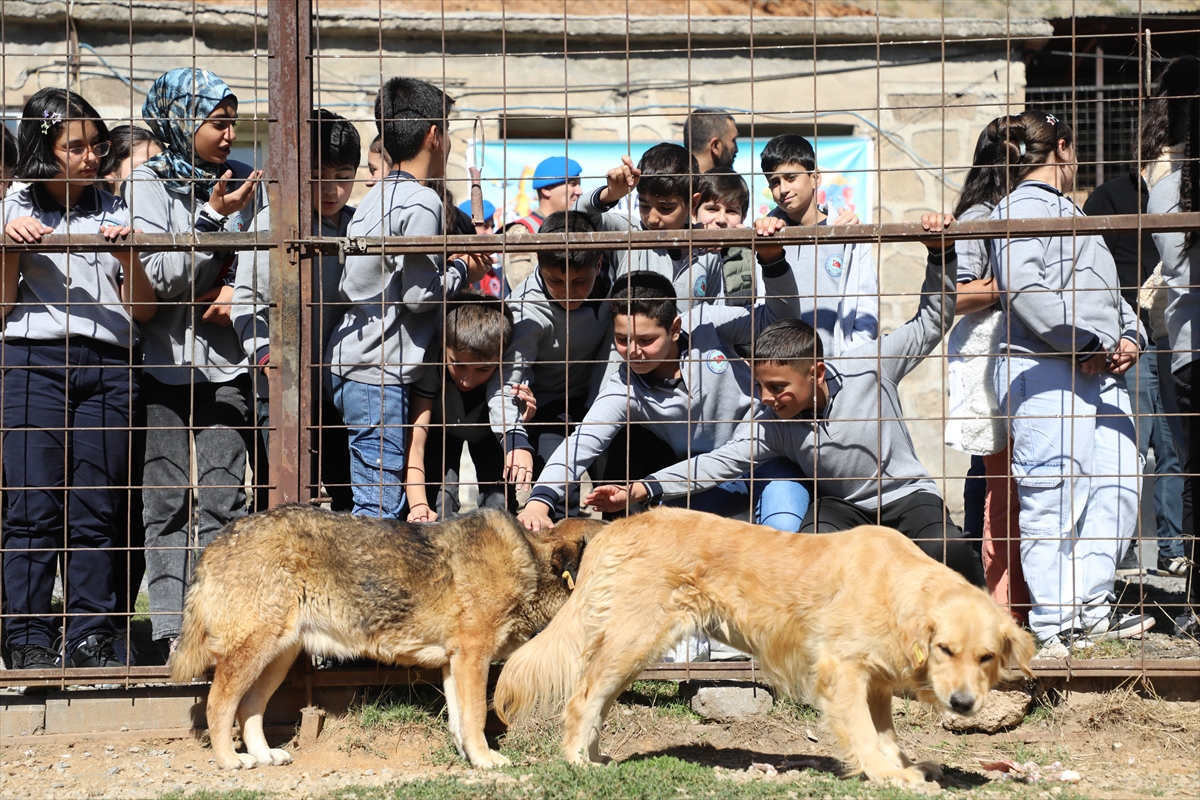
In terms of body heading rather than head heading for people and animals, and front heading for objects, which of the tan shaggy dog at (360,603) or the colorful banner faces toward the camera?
the colorful banner

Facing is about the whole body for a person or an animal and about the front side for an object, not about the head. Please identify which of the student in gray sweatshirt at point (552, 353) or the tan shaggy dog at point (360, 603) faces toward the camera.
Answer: the student in gray sweatshirt

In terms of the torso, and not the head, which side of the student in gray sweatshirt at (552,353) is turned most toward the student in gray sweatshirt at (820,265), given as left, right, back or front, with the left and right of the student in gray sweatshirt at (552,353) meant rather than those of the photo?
left

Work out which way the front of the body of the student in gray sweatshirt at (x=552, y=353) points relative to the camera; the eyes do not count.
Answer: toward the camera

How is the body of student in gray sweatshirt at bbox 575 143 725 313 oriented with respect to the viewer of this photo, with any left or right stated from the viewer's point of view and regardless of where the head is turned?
facing the viewer

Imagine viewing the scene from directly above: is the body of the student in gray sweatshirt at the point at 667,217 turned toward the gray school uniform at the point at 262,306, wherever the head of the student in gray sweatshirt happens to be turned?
no

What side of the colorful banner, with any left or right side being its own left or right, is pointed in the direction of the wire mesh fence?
front

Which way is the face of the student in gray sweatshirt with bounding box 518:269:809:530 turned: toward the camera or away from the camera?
toward the camera

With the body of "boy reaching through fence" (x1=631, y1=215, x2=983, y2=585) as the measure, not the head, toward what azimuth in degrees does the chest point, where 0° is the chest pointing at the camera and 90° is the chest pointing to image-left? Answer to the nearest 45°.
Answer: approximately 45°

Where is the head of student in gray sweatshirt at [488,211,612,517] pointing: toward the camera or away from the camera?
toward the camera

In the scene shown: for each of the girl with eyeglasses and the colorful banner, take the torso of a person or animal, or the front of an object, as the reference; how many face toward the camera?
2

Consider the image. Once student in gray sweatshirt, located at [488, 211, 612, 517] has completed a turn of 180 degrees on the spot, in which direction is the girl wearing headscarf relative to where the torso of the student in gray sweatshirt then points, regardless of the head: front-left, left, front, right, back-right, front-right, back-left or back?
left

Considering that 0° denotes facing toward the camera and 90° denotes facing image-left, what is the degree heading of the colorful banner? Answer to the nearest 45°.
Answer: approximately 0°

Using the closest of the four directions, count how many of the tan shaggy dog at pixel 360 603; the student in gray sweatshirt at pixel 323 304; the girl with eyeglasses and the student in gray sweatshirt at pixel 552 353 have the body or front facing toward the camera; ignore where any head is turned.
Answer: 3

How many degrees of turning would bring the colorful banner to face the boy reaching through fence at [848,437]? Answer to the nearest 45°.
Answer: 0° — it already faces them

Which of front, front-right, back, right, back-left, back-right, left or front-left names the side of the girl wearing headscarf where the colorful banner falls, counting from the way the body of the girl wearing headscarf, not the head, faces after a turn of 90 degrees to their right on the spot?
back

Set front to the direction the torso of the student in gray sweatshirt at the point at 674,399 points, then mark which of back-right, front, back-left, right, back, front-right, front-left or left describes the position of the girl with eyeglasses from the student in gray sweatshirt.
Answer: front-right

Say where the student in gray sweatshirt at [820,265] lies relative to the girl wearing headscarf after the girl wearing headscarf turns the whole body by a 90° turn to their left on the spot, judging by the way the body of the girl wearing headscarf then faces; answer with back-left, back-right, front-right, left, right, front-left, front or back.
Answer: front-right

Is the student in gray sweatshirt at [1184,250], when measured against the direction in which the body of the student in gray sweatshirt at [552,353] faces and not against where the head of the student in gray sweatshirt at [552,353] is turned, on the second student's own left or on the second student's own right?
on the second student's own left
